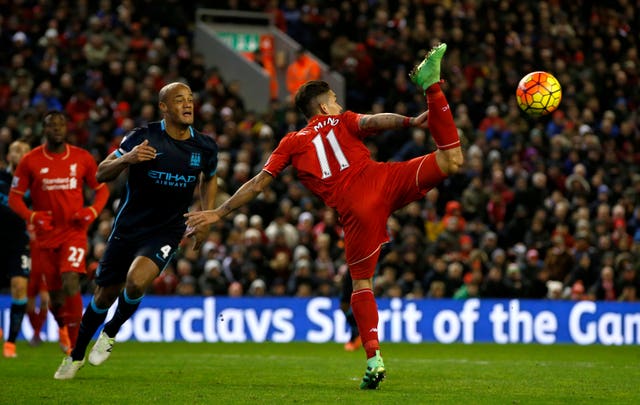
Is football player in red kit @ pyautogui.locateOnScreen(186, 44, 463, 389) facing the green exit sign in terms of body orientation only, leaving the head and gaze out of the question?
yes

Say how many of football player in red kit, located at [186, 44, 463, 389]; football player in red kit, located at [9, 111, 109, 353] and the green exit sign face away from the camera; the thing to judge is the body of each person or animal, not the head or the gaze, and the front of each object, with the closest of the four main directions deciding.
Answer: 1

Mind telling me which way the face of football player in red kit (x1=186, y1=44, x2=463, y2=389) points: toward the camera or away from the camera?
away from the camera

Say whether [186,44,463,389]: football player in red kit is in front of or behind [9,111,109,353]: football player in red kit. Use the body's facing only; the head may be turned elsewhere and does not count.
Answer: in front

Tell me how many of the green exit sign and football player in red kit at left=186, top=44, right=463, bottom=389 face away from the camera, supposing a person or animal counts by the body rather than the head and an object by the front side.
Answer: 1

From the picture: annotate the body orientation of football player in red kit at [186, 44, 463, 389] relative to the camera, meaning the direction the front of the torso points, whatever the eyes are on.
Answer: away from the camera

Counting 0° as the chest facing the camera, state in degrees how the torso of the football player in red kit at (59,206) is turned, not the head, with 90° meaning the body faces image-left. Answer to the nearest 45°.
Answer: approximately 0°

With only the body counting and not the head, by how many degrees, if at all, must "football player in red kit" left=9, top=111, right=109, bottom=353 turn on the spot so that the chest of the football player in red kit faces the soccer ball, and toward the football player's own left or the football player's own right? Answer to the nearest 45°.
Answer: approximately 45° to the football player's own left

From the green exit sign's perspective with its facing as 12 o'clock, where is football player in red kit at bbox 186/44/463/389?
The football player in red kit is roughly at 12 o'clock from the green exit sign.

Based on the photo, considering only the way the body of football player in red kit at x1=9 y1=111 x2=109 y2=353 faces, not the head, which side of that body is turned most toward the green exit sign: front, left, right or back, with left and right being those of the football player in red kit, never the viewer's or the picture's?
back

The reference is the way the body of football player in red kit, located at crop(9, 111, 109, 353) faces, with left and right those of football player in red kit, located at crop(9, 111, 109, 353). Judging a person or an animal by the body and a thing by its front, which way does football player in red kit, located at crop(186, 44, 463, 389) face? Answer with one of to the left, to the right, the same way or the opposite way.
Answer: the opposite way

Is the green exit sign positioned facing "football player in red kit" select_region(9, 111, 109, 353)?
yes

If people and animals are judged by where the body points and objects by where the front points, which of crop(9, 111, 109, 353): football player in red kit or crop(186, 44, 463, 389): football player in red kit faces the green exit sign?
crop(186, 44, 463, 389): football player in red kit

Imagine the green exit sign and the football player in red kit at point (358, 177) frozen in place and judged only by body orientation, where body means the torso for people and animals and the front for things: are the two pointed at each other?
yes

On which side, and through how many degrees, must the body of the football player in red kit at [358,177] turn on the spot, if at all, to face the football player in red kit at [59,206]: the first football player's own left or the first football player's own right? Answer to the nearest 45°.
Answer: approximately 45° to the first football player's own left
